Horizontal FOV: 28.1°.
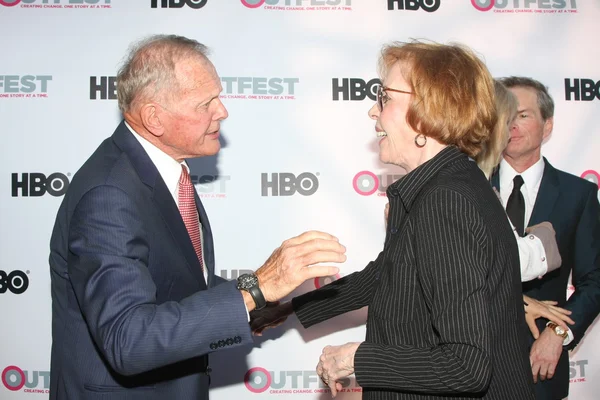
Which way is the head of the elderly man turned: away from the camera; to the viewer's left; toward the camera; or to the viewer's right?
to the viewer's right

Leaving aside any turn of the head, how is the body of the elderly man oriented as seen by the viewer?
to the viewer's right

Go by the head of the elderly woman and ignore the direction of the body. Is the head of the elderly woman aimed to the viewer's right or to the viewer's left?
to the viewer's left

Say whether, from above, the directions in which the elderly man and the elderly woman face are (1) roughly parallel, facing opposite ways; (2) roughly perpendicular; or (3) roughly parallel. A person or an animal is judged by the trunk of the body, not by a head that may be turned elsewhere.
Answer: roughly parallel, facing opposite ways

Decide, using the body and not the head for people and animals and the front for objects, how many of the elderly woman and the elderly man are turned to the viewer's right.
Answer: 1

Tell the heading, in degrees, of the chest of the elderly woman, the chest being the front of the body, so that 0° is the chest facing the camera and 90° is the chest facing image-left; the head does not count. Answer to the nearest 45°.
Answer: approximately 90°
